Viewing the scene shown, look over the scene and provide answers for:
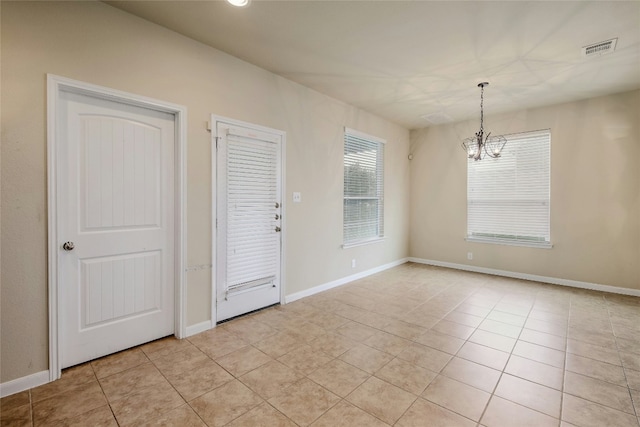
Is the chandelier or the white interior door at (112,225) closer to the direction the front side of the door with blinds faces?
the chandelier

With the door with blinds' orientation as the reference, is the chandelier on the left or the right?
on its left

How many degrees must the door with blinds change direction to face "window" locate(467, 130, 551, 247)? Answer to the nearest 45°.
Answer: approximately 45° to its left

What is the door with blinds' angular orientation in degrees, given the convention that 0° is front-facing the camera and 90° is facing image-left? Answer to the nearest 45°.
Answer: approximately 315°

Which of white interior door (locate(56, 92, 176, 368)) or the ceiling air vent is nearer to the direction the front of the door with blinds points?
the ceiling air vent

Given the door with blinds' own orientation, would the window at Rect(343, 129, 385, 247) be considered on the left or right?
on its left
